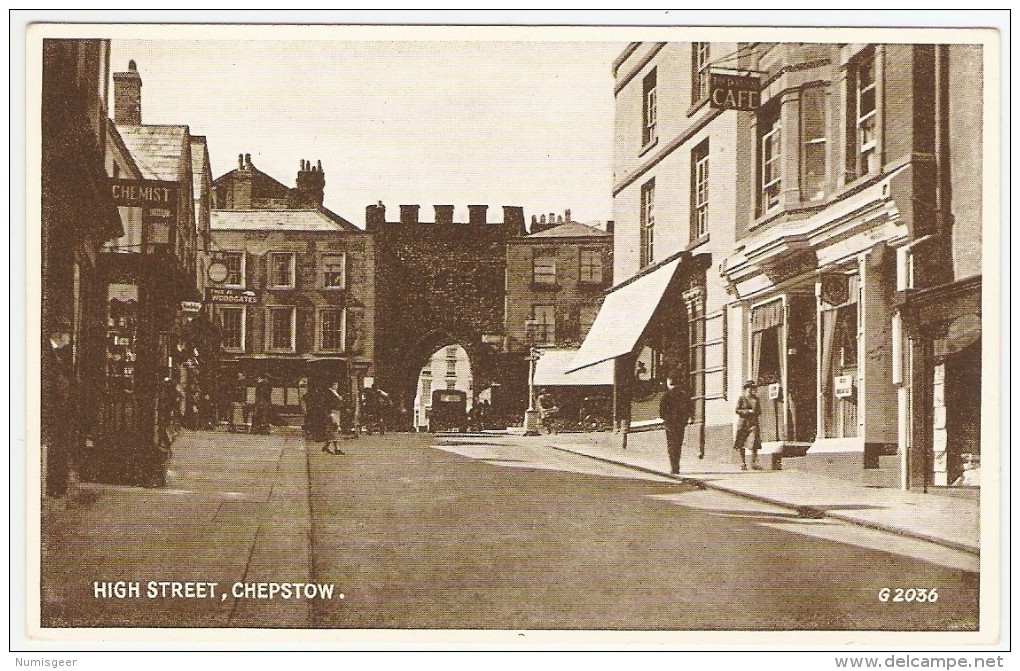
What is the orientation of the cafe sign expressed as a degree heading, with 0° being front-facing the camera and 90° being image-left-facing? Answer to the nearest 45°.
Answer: approximately 0°
